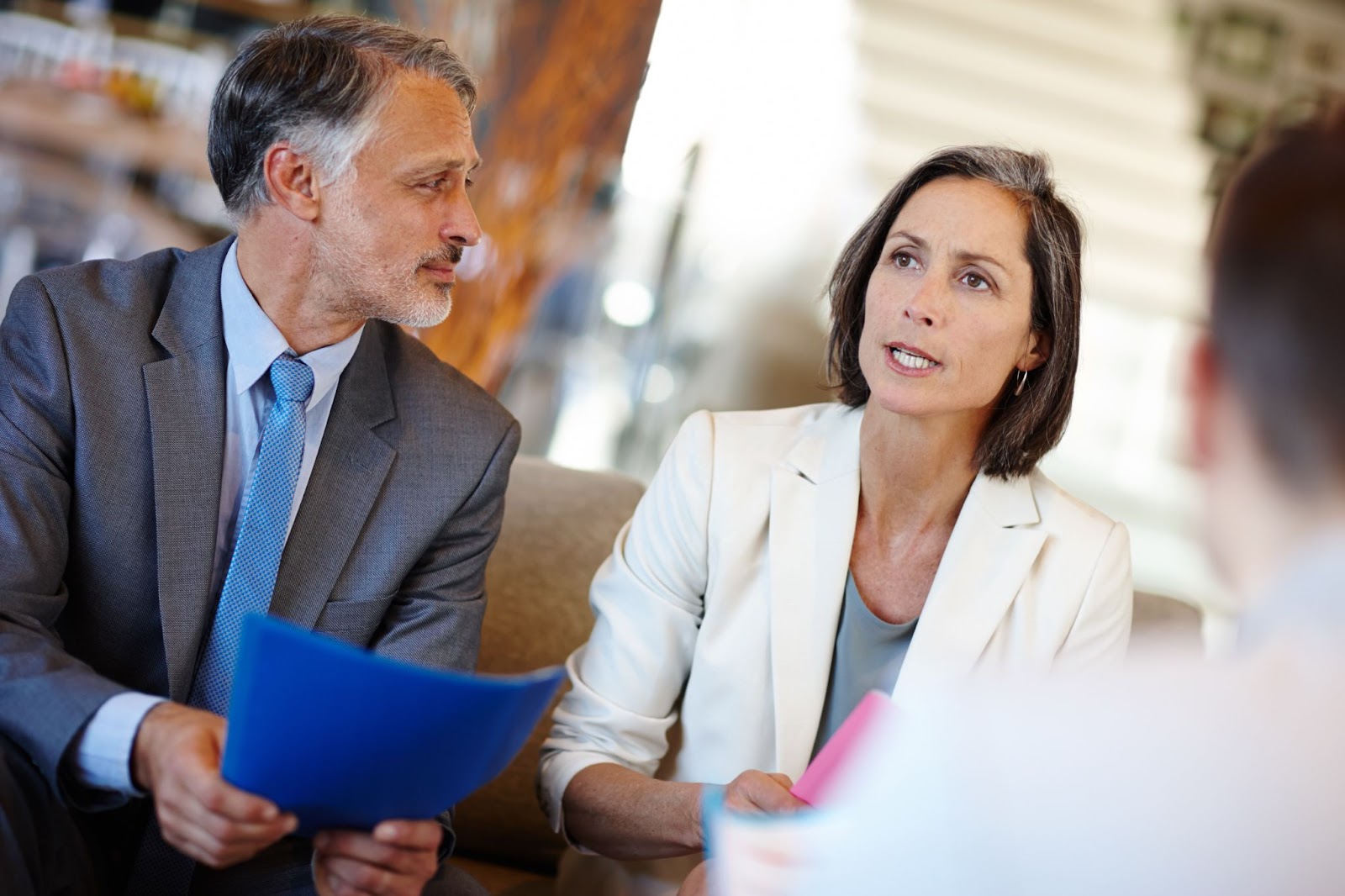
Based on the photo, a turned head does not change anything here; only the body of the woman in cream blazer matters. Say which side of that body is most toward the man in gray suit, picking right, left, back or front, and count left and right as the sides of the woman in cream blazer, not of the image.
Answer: right

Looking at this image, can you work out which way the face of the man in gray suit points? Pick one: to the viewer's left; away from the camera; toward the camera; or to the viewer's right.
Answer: to the viewer's right

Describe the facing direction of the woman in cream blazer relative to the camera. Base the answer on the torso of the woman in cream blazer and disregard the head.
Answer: toward the camera
